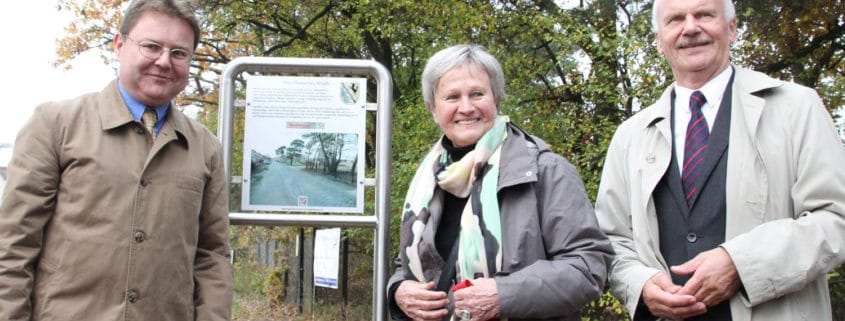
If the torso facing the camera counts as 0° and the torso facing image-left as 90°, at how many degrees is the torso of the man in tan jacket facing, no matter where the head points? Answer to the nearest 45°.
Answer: approximately 315°

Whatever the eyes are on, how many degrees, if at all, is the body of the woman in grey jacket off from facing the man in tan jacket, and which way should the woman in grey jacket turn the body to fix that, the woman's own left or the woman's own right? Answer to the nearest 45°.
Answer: approximately 45° to the woman's own right

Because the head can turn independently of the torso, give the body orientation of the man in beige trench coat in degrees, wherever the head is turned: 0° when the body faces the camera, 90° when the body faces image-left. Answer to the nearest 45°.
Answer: approximately 45°

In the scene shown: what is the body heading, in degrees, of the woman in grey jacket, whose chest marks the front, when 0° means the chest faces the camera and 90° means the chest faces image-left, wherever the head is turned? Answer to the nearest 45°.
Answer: approximately 45°
